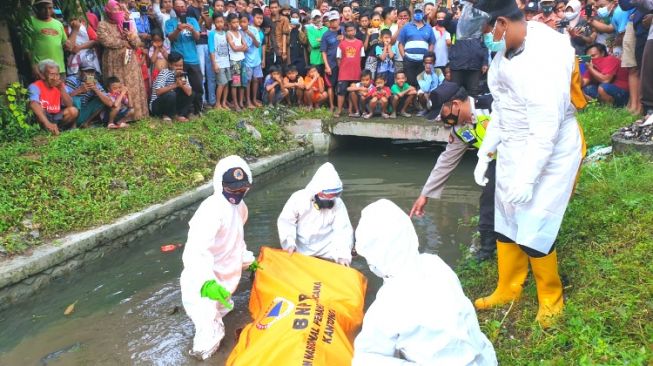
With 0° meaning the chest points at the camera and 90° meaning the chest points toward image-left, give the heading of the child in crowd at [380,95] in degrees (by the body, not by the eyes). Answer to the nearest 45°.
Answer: approximately 0°

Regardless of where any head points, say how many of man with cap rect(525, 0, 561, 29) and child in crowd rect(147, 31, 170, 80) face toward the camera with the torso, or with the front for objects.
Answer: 2

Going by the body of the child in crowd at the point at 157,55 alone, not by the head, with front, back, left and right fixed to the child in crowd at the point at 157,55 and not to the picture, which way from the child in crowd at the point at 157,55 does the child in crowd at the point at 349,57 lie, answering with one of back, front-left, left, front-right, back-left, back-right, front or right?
left

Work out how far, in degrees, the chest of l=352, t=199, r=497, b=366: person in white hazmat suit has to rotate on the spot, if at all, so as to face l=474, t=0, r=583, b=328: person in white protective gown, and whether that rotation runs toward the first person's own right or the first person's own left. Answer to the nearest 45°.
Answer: approximately 90° to the first person's own right

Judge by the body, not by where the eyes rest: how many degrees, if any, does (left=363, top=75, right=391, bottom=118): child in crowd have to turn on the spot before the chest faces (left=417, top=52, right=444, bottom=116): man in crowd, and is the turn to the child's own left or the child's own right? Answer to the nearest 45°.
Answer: approximately 90° to the child's own left

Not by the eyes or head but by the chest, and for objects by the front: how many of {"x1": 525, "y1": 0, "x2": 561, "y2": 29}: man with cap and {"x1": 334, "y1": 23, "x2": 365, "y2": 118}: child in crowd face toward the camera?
2

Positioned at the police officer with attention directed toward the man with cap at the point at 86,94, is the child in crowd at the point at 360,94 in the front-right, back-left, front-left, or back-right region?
front-right

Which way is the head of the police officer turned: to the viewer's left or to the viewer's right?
to the viewer's left

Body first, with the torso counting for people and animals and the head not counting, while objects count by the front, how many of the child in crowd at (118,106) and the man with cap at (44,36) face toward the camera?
2

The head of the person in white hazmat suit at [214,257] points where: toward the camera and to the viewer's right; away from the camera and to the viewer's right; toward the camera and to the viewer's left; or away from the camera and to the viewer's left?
toward the camera and to the viewer's right

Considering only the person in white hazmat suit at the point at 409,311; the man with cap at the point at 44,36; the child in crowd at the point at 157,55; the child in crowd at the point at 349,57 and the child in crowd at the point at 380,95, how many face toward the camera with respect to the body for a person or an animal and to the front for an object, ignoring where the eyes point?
4

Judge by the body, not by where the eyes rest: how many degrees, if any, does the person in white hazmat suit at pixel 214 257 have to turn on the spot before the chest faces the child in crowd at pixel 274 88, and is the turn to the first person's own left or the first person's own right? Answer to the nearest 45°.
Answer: approximately 135° to the first person's own left

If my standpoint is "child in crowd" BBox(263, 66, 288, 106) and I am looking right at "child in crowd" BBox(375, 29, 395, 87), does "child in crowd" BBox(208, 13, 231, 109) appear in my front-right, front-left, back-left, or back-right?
back-right

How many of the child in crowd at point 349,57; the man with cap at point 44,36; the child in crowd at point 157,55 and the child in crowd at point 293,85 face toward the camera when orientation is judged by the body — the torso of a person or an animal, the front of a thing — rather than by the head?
4

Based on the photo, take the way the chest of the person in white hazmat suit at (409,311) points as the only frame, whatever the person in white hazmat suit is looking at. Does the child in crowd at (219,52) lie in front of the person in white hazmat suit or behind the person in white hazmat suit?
in front

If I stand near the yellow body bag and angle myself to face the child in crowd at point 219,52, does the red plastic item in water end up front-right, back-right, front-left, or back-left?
front-left

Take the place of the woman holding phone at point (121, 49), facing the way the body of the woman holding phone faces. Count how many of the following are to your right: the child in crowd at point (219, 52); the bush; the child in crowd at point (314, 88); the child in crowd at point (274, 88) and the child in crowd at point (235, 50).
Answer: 1

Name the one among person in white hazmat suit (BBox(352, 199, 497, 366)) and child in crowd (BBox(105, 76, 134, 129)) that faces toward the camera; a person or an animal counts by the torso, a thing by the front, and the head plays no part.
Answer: the child in crowd

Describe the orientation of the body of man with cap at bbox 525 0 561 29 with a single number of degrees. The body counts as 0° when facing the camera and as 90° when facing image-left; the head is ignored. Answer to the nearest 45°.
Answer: approximately 0°

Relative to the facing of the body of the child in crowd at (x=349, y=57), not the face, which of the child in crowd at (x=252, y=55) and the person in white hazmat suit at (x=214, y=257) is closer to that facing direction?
the person in white hazmat suit

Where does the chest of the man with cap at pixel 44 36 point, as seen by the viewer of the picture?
toward the camera

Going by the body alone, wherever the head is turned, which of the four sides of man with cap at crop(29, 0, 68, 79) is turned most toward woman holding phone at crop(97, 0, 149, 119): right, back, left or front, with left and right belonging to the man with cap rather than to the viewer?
left
